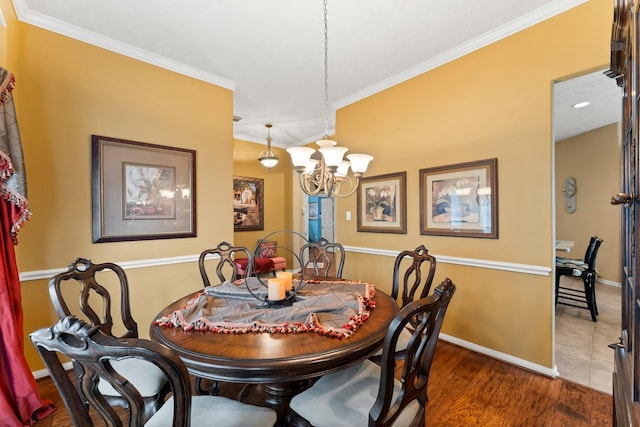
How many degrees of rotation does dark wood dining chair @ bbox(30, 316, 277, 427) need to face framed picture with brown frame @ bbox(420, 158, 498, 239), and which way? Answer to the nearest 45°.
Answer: approximately 45° to its right

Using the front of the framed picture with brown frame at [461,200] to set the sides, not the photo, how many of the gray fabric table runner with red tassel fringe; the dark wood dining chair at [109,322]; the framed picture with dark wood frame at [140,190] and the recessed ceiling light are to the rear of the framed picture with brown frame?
1

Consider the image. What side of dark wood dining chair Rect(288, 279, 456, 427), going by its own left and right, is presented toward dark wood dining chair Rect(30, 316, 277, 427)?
left

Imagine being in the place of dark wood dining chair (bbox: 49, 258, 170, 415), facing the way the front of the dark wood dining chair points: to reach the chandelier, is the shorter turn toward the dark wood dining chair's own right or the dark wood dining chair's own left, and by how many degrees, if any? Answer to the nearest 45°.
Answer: approximately 45° to the dark wood dining chair's own left

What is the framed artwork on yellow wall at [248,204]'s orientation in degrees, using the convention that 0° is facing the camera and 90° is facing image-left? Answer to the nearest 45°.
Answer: approximately 315°

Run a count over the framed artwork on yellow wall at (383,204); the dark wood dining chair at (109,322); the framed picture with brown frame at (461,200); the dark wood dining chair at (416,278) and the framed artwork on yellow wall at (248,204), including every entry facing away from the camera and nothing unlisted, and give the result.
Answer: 0

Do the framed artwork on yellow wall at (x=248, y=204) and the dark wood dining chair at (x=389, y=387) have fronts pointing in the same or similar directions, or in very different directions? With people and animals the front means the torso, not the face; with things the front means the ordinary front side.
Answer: very different directions

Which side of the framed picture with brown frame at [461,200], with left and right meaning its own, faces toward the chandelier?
front

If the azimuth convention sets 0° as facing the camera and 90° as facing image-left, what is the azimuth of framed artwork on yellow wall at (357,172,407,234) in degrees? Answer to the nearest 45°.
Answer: approximately 45°

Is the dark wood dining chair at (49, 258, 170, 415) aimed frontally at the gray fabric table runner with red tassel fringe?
yes

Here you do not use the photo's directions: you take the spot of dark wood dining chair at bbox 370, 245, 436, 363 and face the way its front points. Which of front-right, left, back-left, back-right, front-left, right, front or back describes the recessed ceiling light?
back

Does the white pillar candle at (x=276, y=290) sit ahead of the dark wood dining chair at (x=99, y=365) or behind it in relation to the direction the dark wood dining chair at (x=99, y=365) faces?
ahead

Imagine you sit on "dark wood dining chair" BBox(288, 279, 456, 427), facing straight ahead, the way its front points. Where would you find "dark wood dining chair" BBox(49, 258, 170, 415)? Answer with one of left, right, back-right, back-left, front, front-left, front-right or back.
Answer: front-left

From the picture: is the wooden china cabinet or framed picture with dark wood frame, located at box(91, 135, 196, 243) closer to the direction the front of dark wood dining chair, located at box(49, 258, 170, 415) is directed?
the wooden china cabinet

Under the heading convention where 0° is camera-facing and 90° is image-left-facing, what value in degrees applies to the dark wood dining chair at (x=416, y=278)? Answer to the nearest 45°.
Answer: approximately 45°

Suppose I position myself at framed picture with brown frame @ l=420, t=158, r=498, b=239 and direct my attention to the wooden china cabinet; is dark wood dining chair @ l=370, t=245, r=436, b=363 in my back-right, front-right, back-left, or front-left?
front-right

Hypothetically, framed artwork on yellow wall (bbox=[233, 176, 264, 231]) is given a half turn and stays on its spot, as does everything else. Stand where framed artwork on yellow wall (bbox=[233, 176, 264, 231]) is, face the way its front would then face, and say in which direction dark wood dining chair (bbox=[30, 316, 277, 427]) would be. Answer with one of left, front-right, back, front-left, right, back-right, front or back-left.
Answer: back-left

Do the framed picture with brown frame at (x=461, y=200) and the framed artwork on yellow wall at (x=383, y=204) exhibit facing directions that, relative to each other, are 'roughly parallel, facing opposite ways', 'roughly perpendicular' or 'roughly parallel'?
roughly parallel

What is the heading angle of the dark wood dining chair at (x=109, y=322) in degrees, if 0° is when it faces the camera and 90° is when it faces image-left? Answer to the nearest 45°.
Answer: approximately 315°

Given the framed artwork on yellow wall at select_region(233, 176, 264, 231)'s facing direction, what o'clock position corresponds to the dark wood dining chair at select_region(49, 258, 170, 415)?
The dark wood dining chair is roughly at 2 o'clock from the framed artwork on yellow wall.
